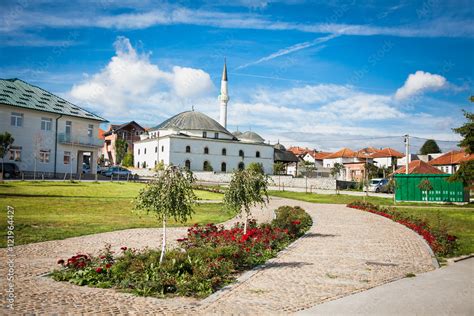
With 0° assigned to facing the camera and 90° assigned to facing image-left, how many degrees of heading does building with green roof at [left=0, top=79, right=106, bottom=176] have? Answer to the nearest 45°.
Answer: approximately 315°

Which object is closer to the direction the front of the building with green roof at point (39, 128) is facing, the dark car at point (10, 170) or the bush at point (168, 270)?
the bush

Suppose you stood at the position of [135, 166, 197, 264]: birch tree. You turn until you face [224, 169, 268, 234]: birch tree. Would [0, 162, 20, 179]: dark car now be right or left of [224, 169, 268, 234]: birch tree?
left

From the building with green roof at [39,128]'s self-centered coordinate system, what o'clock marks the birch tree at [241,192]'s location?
The birch tree is roughly at 1 o'clock from the building with green roof.

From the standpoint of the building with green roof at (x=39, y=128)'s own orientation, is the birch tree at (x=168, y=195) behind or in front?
in front

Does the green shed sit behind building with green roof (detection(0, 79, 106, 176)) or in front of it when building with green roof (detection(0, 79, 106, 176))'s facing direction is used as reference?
in front

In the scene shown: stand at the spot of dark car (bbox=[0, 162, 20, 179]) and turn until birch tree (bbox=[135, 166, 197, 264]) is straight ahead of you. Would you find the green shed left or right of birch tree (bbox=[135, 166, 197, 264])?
left
